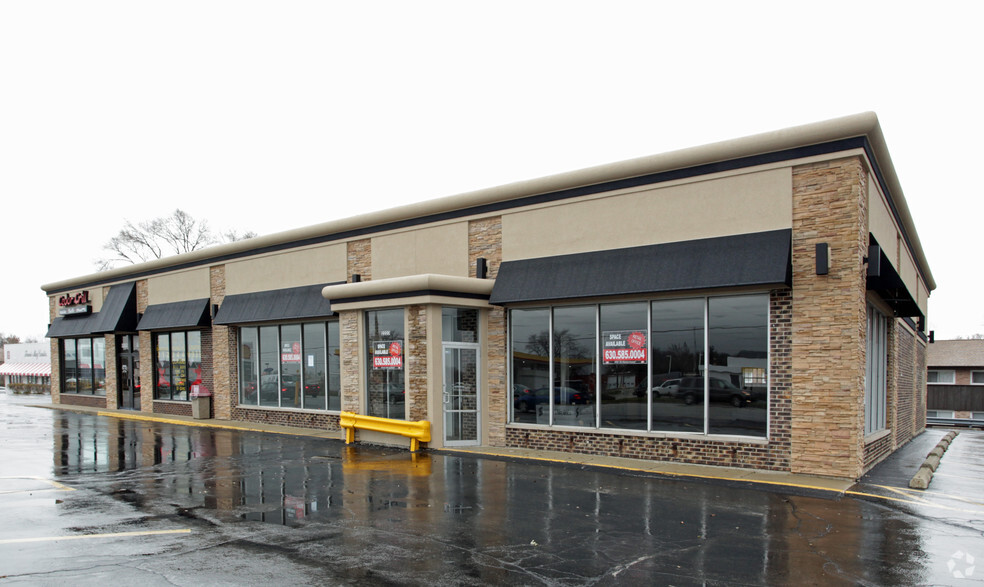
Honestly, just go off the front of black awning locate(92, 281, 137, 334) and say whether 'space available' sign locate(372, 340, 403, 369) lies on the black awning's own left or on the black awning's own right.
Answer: on the black awning's own left

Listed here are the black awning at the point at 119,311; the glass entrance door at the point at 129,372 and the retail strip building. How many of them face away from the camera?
0

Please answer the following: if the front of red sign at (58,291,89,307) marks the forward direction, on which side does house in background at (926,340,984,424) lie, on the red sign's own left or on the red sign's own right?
on the red sign's own left

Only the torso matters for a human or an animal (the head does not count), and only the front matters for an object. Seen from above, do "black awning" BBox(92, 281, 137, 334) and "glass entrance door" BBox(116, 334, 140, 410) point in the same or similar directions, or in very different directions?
same or similar directions

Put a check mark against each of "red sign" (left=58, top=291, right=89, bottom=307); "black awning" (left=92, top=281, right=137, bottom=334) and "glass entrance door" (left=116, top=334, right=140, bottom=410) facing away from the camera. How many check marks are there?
0

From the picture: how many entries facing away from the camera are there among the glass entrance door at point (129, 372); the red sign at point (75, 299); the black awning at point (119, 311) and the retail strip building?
0

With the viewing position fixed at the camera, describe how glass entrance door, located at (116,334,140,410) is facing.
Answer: facing the viewer and to the left of the viewer

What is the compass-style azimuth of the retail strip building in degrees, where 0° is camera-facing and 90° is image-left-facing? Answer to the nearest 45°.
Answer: approximately 45°
